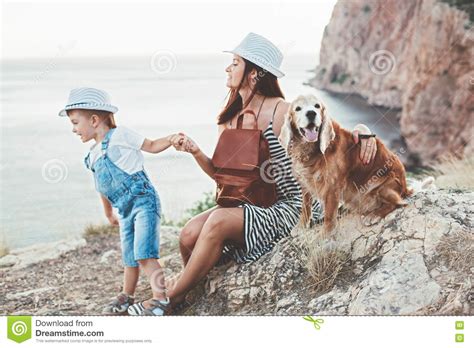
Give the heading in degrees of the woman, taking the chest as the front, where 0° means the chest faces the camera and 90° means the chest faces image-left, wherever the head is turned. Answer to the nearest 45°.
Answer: approximately 90°

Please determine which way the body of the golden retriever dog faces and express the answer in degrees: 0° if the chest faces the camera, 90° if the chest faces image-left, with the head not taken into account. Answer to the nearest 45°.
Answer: approximately 45°

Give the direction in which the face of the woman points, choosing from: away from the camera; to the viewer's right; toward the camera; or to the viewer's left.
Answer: to the viewer's left
